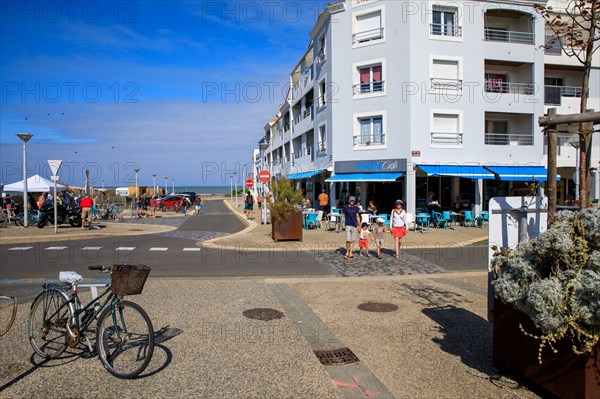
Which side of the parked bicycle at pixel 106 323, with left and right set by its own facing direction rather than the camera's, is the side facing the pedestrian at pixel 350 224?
left

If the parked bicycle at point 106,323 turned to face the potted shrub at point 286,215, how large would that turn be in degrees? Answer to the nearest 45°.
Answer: approximately 90° to its left

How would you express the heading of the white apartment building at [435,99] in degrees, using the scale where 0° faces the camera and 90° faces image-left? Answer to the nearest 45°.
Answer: approximately 0°

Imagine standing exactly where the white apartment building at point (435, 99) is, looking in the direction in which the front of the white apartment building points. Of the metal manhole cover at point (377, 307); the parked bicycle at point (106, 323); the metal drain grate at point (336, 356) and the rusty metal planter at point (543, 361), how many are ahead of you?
4

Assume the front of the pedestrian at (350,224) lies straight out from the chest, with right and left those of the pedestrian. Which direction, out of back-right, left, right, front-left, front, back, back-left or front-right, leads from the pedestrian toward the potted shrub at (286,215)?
back-right

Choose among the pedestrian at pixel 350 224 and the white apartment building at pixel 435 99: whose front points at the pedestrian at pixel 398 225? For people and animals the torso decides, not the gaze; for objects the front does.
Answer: the white apartment building

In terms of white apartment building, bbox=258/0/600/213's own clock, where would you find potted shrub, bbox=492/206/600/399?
The potted shrub is roughly at 12 o'clock from the white apartment building.

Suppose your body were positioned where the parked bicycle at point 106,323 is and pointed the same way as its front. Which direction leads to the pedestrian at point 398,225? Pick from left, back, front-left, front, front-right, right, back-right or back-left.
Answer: left

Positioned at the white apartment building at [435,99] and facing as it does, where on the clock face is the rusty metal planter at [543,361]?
The rusty metal planter is roughly at 12 o'clock from the white apartment building.
